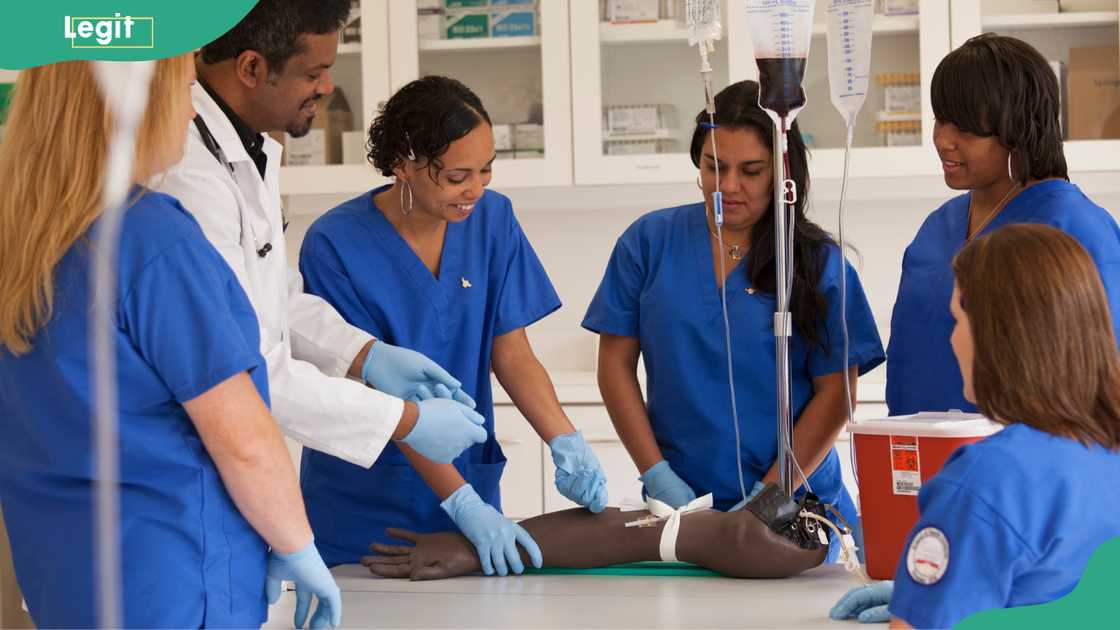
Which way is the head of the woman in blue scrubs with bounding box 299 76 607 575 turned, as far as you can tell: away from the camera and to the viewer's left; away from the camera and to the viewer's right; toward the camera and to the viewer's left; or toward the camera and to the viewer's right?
toward the camera and to the viewer's right

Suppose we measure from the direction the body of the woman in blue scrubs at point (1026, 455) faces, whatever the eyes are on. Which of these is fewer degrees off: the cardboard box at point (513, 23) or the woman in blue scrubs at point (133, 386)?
the cardboard box

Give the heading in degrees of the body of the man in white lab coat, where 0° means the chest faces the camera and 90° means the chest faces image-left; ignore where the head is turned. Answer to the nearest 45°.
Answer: approximately 270°

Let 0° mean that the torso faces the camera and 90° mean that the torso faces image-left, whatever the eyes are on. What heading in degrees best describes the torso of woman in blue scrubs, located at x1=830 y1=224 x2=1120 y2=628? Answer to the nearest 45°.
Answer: approximately 135°

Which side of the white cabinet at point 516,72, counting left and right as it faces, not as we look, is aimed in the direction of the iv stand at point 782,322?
front

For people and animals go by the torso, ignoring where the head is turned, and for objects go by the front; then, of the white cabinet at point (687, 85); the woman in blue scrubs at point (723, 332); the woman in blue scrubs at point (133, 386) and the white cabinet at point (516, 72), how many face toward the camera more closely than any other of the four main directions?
3

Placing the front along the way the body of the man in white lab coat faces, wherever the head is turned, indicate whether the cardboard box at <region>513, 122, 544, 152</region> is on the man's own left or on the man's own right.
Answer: on the man's own left

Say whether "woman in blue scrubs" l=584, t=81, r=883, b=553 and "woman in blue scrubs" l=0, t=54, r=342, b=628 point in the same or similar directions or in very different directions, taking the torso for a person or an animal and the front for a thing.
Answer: very different directions

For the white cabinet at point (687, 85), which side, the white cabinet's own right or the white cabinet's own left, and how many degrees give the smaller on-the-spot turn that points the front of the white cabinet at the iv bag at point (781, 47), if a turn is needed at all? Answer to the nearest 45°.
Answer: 0° — it already faces it

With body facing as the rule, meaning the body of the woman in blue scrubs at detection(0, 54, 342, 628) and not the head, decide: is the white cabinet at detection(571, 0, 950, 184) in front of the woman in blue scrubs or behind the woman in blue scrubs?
in front

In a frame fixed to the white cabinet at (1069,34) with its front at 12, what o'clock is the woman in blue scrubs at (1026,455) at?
The woman in blue scrubs is roughly at 12 o'clock from the white cabinet.

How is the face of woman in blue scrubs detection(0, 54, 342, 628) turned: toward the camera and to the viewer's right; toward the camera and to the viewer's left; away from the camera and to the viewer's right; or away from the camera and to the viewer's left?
away from the camera and to the viewer's right

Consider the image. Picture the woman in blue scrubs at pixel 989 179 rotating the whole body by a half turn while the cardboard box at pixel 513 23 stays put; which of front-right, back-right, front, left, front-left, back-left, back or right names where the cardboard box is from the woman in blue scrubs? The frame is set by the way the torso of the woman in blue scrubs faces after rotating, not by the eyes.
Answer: left
